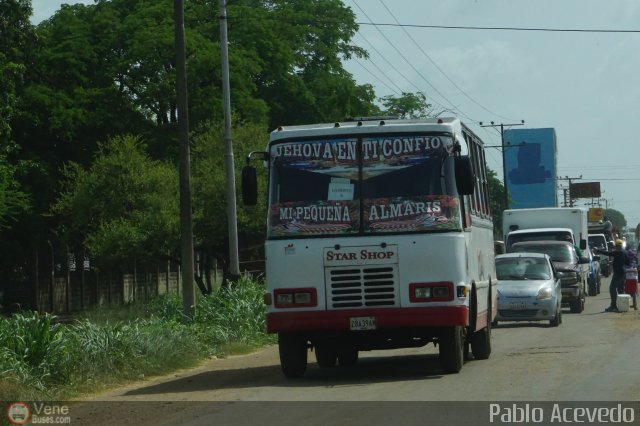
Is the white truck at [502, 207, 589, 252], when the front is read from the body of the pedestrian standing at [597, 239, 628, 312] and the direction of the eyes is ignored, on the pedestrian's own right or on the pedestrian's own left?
on the pedestrian's own right

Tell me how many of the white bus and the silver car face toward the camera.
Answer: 2

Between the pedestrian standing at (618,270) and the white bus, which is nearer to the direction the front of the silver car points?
the white bus

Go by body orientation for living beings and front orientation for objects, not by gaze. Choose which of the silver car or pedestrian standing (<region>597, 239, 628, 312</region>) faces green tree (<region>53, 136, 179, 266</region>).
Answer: the pedestrian standing

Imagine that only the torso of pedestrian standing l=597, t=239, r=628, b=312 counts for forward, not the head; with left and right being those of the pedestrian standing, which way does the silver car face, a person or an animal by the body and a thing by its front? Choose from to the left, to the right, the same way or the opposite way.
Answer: to the left

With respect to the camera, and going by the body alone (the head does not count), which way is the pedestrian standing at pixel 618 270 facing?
to the viewer's left

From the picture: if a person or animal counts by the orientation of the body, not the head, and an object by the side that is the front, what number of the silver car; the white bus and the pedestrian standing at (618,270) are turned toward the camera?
2

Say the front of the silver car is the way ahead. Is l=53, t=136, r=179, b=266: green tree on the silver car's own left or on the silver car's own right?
on the silver car's own right

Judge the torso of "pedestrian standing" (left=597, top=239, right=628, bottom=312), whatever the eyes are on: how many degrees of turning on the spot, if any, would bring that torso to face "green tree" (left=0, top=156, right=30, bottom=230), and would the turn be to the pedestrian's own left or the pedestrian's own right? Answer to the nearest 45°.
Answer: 0° — they already face it
